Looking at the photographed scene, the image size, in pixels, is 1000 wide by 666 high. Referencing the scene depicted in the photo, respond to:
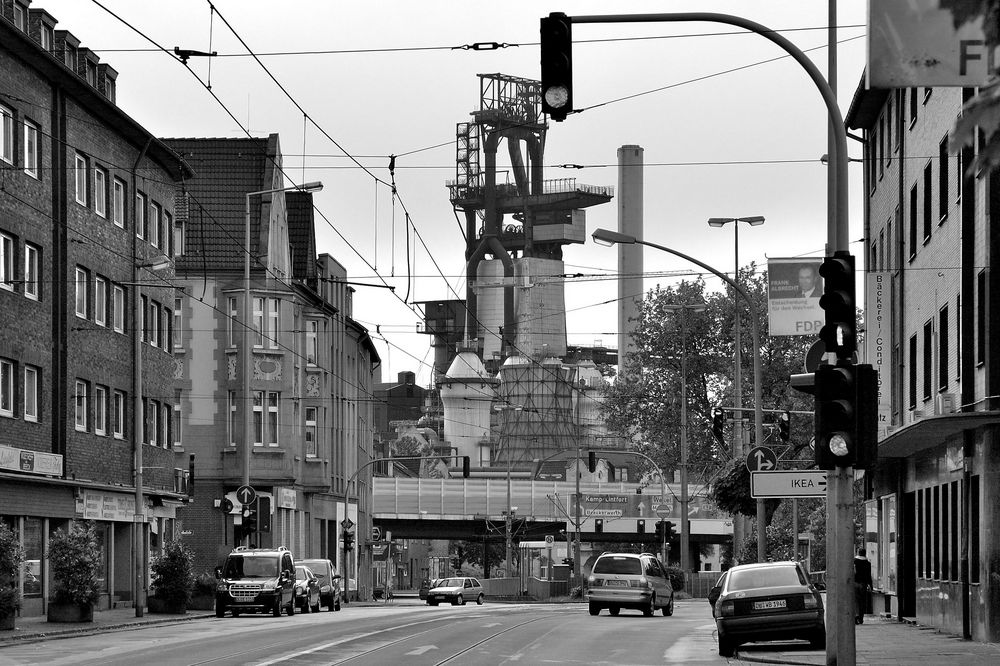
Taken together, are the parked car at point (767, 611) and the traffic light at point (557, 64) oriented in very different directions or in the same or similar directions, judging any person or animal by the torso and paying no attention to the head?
very different directions

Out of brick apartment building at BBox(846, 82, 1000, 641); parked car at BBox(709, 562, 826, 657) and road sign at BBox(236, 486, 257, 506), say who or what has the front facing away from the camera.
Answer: the parked car

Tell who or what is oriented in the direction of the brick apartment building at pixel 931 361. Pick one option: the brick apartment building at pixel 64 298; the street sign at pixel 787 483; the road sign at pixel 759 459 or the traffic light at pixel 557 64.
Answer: the brick apartment building at pixel 64 298

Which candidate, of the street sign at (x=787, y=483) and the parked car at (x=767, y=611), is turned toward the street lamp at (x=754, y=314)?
the parked car

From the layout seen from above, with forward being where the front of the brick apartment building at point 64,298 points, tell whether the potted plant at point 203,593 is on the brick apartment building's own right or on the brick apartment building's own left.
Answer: on the brick apartment building's own left

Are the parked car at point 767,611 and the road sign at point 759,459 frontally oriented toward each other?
yes

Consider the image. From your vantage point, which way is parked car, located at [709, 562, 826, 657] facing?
away from the camera

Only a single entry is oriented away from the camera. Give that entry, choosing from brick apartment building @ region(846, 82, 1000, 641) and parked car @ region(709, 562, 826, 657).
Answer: the parked car
